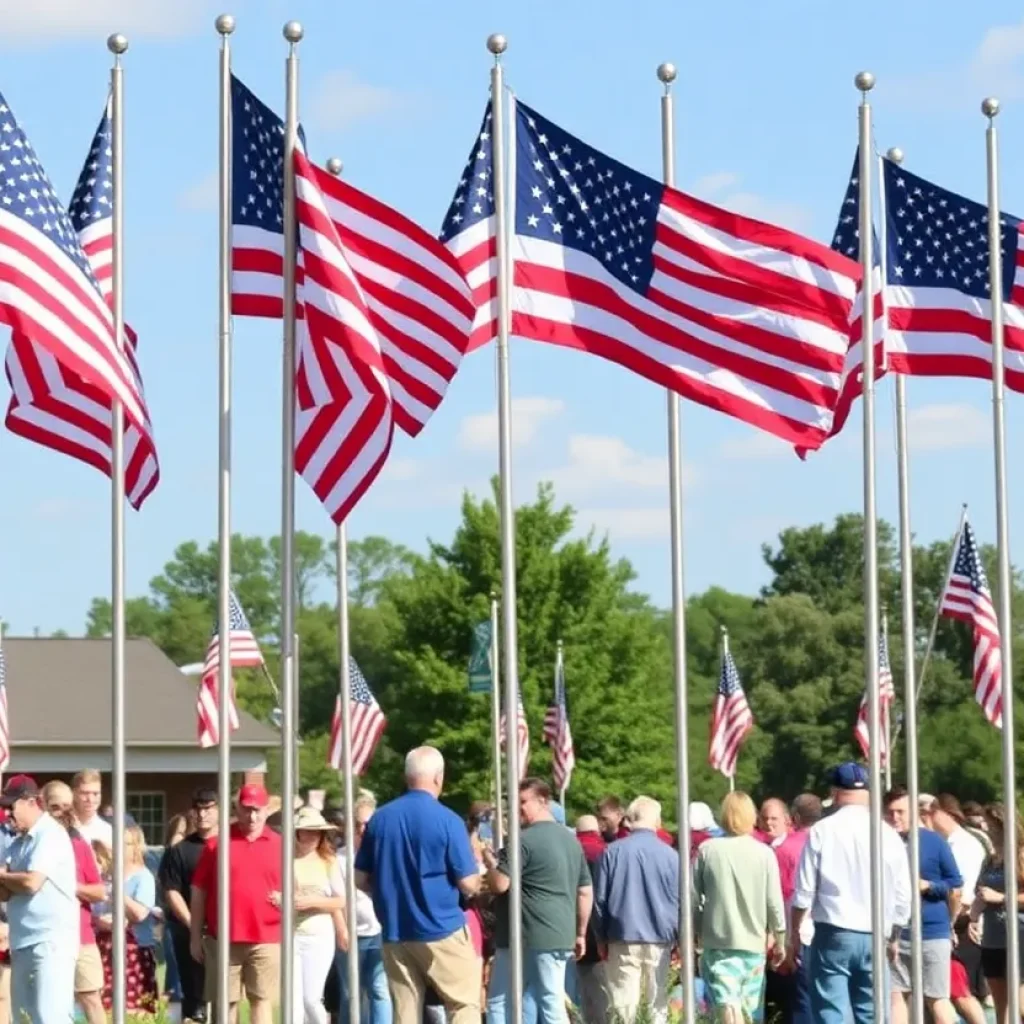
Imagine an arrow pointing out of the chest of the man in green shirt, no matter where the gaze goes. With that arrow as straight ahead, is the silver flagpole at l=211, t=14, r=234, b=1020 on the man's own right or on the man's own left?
on the man's own left

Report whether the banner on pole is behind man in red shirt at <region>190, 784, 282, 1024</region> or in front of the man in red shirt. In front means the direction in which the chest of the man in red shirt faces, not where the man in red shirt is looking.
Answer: behind

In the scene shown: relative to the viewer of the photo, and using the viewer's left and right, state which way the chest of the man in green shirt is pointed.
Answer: facing away from the viewer and to the left of the viewer

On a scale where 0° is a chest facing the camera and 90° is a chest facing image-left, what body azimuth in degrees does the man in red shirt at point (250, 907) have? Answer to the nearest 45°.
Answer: approximately 0°

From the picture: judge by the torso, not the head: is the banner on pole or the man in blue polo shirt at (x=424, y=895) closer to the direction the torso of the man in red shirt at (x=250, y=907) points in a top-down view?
the man in blue polo shirt

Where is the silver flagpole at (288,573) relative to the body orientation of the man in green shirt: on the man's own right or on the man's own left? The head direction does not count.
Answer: on the man's own left

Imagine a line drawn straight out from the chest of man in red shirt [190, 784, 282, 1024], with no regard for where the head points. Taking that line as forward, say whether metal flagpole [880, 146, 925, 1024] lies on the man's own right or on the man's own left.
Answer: on the man's own left

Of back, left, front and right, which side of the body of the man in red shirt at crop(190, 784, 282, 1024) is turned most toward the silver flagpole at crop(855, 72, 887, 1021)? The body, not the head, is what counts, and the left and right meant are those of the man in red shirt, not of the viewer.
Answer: left

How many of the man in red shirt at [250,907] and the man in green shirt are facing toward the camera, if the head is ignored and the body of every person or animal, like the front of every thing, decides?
1
